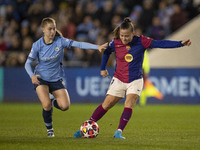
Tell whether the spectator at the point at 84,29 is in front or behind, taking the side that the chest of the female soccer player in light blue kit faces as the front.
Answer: behind

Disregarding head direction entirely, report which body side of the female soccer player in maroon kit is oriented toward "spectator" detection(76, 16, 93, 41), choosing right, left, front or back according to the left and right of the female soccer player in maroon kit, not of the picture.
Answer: back

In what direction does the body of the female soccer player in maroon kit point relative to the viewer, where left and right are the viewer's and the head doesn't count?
facing the viewer

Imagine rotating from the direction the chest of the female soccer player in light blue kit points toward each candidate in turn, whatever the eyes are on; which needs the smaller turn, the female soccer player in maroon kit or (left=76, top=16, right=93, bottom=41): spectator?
the female soccer player in maroon kit

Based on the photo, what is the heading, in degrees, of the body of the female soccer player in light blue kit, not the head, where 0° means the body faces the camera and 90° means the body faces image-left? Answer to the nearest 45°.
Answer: approximately 0°

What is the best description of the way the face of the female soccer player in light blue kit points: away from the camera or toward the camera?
toward the camera
